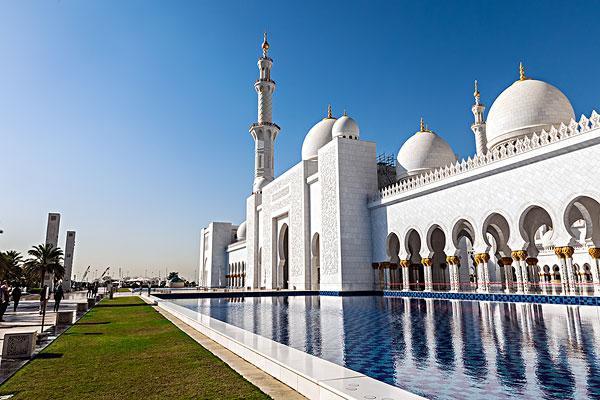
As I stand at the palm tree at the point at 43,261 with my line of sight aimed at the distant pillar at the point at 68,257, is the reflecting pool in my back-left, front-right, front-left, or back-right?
back-right

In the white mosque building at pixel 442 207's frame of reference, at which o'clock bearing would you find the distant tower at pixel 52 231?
The distant tower is roughly at 2 o'clock from the white mosque building.

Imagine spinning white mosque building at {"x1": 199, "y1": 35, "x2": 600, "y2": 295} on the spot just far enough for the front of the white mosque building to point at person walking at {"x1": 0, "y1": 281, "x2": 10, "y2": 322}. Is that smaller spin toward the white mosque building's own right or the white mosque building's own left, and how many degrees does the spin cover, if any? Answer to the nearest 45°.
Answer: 0° — it already faces them

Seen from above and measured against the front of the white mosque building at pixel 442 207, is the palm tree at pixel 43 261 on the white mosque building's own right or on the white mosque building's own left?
on the white mosque building's own right

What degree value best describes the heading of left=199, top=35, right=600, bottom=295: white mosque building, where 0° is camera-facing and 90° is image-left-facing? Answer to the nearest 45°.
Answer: approximately 45°

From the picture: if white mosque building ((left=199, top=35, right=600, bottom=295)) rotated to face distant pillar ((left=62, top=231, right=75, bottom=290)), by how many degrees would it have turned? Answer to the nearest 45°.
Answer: approximately 45° to its right
